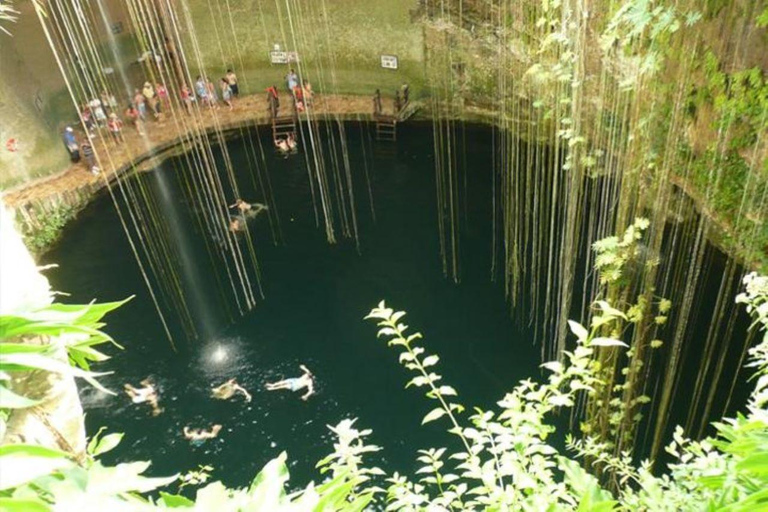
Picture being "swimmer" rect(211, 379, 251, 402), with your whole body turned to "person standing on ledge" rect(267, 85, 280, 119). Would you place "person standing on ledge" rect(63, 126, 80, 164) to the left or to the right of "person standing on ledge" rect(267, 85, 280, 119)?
left

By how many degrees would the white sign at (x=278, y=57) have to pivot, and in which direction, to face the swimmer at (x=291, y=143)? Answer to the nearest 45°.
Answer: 0° — it already faces them

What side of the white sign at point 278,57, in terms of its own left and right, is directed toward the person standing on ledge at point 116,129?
right

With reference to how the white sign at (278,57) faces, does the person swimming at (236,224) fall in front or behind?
in front

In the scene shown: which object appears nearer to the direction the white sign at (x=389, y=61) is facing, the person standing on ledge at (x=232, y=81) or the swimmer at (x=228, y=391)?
the swimmer

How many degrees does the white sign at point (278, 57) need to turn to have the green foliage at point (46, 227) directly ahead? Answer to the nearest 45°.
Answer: approximately 45° to its right

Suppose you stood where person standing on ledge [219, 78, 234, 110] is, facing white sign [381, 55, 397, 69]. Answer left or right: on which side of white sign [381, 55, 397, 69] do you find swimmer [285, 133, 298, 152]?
right

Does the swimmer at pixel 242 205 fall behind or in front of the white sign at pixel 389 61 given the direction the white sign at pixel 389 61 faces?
in front

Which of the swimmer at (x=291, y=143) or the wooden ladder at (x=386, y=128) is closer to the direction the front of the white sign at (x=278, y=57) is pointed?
the swimmer

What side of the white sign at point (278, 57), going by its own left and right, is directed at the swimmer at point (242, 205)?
front

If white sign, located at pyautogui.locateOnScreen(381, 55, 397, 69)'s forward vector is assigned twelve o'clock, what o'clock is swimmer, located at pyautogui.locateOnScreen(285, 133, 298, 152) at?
The swimmer is roughly at 2 o'clock from the white sign.

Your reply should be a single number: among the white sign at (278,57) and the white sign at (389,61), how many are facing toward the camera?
2

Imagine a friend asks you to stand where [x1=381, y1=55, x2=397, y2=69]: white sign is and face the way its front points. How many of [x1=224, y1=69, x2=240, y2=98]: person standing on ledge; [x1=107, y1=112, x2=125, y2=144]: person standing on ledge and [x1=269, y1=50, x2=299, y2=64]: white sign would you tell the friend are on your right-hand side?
3

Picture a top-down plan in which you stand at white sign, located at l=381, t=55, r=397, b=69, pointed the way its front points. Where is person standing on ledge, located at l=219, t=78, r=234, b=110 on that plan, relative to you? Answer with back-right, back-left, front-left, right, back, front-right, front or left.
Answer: right

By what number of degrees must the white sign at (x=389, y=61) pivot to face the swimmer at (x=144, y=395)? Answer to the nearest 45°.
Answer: approximately 45° to its right
